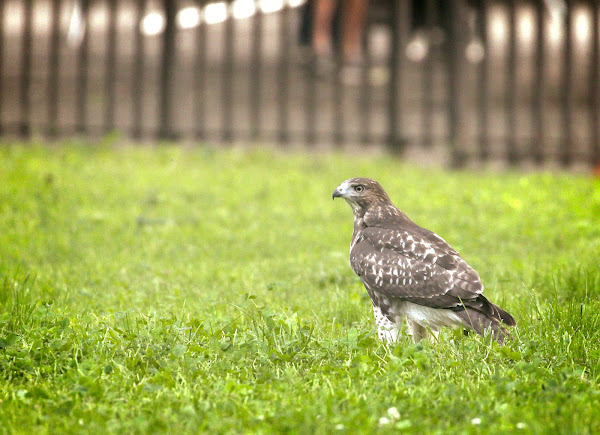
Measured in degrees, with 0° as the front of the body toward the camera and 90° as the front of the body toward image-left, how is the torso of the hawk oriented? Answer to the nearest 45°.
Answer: approximately 90°
